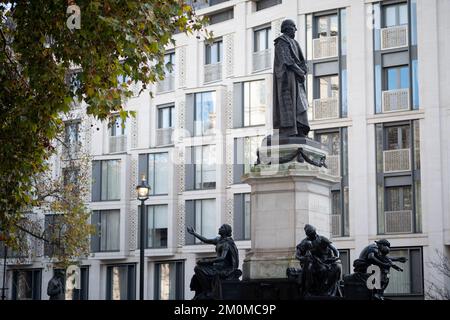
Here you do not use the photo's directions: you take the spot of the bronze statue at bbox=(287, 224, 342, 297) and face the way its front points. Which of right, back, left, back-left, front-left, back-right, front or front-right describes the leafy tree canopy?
right

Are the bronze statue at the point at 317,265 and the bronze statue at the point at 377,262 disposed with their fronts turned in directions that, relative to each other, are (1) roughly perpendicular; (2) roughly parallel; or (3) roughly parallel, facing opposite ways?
roughly perpendicular

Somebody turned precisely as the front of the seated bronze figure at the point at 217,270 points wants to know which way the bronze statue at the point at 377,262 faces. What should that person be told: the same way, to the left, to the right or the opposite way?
the opposite way

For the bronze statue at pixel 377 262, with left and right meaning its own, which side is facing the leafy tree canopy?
back

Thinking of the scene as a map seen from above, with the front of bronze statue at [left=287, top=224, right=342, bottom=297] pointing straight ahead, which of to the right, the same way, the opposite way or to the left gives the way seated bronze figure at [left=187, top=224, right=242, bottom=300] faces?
to the right

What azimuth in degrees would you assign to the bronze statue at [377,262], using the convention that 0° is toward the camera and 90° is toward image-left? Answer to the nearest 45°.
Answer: approximately 270°

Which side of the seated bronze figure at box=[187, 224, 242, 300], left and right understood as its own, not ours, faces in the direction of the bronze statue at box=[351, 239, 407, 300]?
back

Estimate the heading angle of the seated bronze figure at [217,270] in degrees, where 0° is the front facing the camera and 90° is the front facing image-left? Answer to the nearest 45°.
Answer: approximately 90°

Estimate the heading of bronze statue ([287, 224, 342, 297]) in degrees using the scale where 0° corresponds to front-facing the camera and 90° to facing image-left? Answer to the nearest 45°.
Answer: approximately 0°

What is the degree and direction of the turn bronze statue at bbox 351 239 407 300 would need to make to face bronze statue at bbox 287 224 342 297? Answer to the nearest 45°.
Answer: approximately 135° to its right

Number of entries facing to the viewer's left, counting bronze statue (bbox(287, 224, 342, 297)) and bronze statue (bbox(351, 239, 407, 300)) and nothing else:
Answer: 0

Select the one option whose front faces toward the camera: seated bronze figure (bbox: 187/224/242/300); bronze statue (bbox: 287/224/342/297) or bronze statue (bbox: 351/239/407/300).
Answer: bronze statue (bbox: 287/224/342/297)
